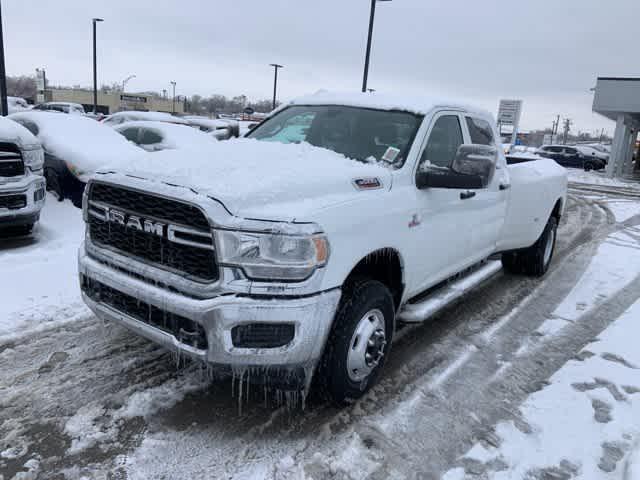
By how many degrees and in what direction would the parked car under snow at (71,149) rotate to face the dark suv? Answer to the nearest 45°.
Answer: approximately 90° to its left

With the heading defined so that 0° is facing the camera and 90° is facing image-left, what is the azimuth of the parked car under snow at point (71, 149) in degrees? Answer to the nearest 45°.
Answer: approximately 315°

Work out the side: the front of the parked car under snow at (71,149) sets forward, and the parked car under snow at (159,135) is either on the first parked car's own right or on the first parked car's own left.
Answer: on the first parked car's own left

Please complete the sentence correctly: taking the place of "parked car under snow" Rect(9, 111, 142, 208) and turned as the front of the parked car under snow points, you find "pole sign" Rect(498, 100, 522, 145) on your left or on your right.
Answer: on your left

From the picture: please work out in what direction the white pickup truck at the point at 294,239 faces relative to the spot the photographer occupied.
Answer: facing the viewer and to the left of the viewer

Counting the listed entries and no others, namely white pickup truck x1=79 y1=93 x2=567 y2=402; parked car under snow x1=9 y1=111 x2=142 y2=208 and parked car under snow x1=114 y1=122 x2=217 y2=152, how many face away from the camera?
0

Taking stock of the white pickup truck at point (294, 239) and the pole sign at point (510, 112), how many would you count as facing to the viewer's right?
0

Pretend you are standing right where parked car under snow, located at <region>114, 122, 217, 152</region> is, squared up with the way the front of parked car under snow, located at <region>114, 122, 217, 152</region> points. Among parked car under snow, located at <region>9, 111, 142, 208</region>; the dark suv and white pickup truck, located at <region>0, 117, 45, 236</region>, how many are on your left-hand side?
1

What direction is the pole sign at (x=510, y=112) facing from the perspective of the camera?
toward the camera

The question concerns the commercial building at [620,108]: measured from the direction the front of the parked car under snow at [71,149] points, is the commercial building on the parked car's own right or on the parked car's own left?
on the parked car's own left

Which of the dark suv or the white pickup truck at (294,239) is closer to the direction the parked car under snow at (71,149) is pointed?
the white pickup truck
